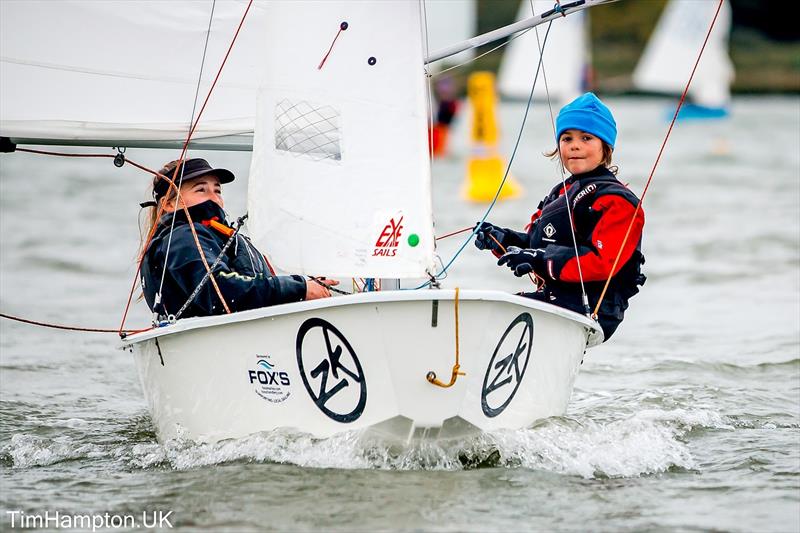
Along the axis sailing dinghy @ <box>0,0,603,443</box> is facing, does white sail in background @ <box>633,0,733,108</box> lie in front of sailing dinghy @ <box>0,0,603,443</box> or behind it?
behind

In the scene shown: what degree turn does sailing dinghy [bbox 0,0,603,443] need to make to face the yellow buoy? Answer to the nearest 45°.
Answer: approximately 180°

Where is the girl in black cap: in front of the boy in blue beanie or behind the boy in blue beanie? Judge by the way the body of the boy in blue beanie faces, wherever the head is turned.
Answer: in front

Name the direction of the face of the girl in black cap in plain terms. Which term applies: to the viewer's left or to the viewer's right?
to the viewer's right

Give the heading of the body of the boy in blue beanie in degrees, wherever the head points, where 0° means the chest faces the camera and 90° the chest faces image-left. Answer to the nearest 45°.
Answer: approximately 45°

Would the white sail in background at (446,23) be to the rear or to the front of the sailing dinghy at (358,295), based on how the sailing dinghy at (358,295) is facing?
to the rear
